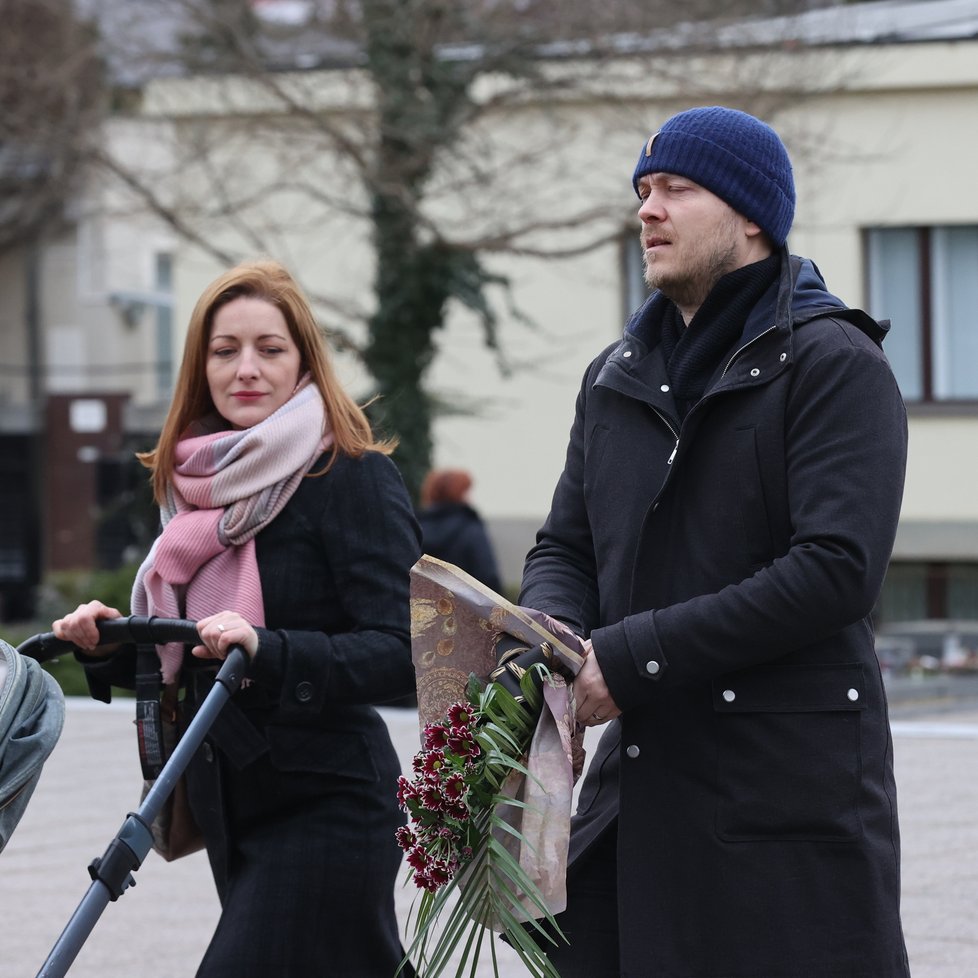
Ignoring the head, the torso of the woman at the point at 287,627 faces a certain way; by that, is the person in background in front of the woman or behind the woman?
behind

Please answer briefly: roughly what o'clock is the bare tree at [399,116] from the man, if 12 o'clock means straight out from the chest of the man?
The bare tree is roughly at 4 o'clock from the man.

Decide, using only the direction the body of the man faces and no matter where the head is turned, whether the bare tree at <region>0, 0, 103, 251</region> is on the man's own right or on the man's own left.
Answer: on the man's own right

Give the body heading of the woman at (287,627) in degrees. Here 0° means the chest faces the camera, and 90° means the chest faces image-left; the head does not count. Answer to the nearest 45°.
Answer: approximately 45°

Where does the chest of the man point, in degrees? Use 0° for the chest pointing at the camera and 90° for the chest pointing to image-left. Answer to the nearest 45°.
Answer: approximately 45°

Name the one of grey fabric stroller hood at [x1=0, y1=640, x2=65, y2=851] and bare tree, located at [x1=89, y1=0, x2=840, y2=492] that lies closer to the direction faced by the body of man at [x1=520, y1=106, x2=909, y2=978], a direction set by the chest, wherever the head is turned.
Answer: the grey fabric stroller hood

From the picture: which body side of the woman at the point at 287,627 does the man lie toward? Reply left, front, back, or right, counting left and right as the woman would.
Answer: left

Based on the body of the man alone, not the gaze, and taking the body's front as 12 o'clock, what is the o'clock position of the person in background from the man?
The person in background is roughly at 4 o'clock from the man.

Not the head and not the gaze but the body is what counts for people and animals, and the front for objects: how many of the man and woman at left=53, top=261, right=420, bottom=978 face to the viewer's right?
0
